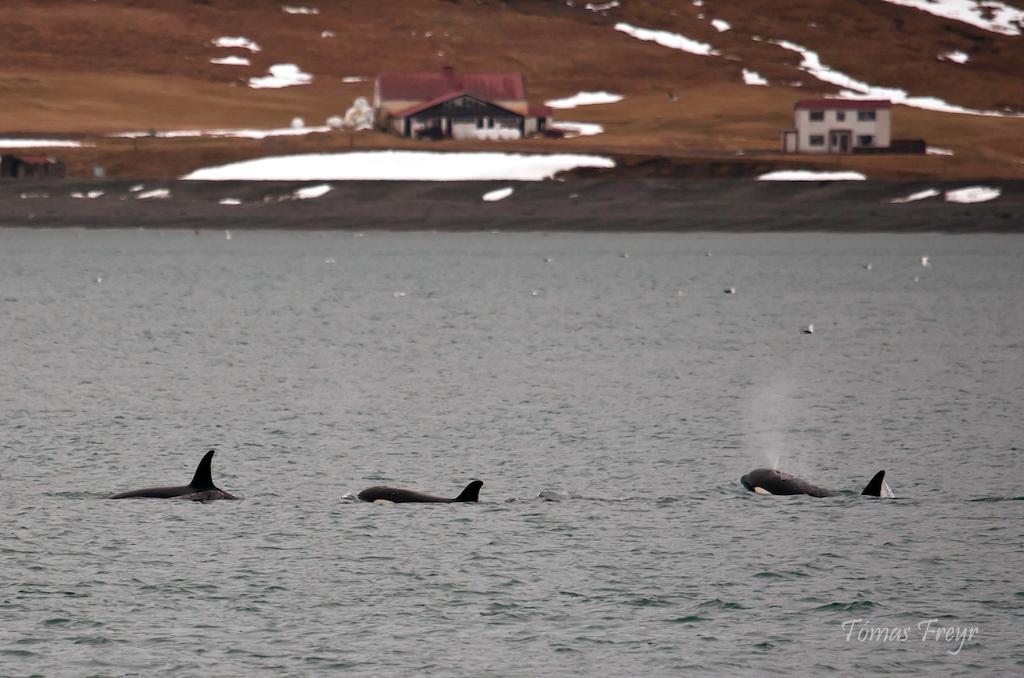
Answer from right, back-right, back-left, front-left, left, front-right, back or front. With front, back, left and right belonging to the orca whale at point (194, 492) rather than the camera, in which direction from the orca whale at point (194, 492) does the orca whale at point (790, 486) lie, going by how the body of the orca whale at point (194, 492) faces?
back

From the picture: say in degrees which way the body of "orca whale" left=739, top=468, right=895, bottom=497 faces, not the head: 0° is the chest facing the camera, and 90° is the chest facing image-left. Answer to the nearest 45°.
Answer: approximately 90°

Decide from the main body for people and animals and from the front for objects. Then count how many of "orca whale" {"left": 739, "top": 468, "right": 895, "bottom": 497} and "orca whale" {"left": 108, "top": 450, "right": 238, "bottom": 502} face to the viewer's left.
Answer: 2

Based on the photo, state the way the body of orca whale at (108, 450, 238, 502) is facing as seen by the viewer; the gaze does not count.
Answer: to the viewer's left

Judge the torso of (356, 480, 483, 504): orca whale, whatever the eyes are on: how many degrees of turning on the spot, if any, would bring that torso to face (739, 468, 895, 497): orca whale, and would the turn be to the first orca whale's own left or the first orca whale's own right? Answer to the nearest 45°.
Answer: approximately 180°

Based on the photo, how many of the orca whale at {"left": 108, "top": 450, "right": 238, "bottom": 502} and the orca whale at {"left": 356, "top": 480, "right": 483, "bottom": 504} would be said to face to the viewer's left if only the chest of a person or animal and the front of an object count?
2

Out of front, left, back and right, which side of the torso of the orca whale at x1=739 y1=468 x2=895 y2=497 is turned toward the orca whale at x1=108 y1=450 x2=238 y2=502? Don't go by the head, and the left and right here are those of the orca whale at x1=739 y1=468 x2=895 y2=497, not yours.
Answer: front

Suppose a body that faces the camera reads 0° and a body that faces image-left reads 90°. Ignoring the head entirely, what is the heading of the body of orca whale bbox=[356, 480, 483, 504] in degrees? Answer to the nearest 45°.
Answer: approximately 90°

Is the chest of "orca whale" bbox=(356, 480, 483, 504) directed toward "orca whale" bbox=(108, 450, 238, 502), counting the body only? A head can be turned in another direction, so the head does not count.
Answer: yes

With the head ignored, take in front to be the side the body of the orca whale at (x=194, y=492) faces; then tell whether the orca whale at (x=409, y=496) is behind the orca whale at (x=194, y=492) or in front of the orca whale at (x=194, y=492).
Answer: behind
